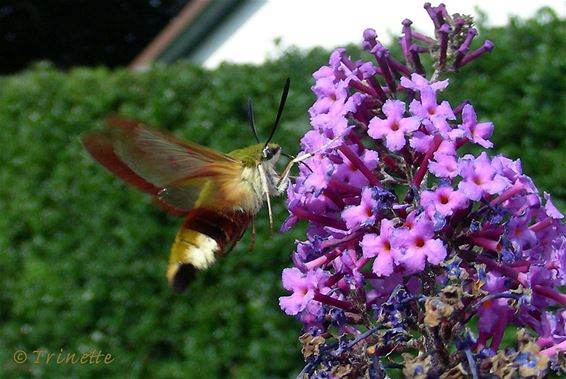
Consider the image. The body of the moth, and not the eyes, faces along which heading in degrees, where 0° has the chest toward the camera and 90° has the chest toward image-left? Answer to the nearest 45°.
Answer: approximately 270°

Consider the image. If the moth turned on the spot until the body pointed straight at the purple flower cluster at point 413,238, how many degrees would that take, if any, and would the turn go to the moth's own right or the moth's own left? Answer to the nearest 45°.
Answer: approximately 45° to the moth's own right
